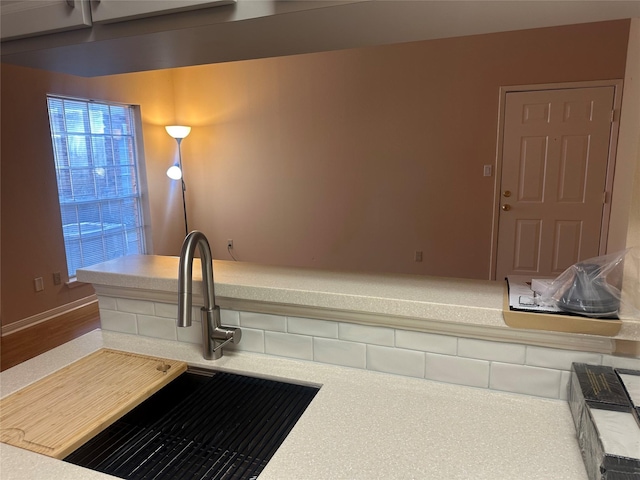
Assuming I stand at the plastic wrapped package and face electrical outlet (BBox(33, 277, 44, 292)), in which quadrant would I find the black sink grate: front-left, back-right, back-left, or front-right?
front-left

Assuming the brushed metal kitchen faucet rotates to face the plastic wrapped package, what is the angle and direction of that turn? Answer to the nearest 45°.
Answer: approximately 90° to its left

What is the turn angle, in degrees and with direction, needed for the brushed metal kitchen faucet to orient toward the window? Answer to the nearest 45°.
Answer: approximately 135° to its right

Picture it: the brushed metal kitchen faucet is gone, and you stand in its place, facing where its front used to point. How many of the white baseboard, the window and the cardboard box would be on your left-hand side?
1

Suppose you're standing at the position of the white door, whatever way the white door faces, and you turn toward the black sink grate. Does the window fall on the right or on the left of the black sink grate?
right

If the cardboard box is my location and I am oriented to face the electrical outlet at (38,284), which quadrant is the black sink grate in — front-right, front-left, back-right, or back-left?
front-left

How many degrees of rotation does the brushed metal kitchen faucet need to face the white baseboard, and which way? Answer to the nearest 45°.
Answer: approximately 90° to its right

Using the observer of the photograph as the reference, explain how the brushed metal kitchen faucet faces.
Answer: facing the viewer and to the left of the viewer

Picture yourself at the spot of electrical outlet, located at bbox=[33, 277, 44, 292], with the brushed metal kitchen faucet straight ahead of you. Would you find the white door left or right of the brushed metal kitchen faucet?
left

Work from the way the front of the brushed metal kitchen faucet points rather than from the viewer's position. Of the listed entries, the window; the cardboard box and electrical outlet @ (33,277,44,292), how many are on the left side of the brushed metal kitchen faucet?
1

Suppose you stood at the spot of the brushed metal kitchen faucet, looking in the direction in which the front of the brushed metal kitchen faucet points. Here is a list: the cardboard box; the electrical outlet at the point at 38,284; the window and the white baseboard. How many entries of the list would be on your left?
1

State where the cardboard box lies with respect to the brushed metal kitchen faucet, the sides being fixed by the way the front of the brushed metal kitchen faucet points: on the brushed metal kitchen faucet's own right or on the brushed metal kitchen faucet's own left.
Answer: on the brushed metal kitchen faucet's own left

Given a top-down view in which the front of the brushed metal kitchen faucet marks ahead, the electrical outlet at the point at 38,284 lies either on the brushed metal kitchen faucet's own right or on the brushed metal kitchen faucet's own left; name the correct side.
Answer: on the brushed metal kitchen faucet's own right
